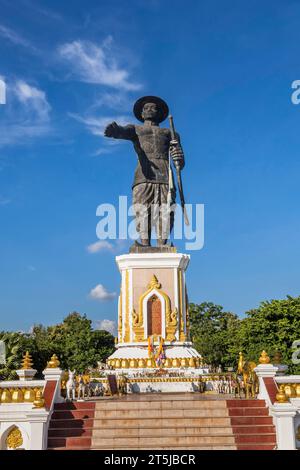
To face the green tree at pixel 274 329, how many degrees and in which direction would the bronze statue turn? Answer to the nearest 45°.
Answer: approximately 135° to its left

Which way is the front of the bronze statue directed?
toward the camera

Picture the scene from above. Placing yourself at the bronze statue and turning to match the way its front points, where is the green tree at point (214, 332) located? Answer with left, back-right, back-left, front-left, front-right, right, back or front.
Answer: back

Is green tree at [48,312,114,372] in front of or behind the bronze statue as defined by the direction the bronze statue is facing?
behind

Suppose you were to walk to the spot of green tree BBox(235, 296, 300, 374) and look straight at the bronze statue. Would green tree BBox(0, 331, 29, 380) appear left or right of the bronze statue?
right

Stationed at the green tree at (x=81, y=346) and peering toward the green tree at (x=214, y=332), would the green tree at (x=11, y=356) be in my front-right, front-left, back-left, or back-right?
back-right

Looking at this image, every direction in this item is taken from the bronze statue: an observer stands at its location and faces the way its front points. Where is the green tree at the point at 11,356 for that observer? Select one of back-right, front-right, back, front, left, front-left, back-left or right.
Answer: back-right
